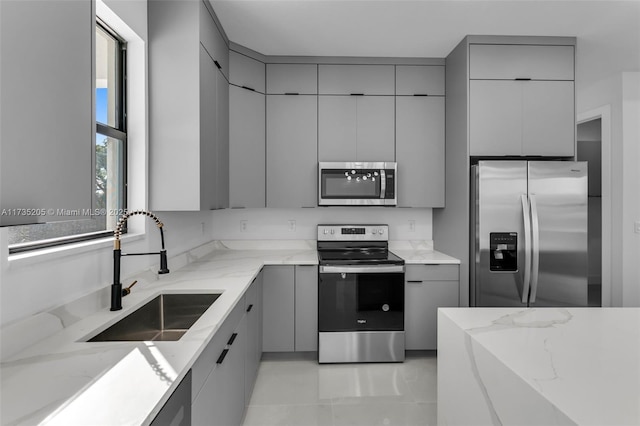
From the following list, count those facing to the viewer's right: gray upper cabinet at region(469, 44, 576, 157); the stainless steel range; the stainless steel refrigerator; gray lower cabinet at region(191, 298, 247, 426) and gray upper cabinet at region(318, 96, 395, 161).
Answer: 1

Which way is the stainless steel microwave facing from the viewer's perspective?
toward the camera

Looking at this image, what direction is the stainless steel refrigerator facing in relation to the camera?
toward the camera

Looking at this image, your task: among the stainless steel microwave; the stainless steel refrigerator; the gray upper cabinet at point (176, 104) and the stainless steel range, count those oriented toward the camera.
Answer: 3

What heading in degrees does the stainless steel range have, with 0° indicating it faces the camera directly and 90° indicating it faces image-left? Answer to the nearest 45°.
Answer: approximately 0°

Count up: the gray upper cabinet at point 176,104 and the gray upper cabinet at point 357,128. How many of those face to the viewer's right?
1

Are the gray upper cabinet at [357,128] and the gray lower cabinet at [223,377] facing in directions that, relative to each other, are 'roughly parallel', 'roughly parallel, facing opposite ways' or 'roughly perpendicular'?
roughly perpendicular

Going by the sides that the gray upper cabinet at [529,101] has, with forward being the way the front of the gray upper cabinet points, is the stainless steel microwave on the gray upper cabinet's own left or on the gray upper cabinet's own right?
on the gray upper cabinet's own right

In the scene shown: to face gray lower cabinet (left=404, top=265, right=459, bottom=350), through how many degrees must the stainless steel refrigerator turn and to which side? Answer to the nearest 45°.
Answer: approximately 90° to its right

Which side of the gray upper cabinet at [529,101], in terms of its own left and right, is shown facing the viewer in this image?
front
